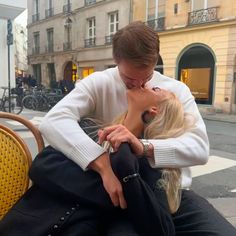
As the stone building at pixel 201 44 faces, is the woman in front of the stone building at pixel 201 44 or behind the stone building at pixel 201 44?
in front

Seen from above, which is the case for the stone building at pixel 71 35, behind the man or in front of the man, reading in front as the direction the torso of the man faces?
behind

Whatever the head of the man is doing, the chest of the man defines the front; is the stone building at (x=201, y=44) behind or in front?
behind

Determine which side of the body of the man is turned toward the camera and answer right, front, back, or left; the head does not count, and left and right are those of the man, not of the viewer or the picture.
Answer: front

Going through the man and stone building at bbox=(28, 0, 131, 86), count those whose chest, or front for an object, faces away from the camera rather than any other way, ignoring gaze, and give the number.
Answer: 0

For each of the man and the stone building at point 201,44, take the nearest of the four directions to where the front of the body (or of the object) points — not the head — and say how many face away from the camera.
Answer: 0

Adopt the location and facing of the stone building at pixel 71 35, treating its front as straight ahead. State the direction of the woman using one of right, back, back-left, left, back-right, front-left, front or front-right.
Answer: front-left

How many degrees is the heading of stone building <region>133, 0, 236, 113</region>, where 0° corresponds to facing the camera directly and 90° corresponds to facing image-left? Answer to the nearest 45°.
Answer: approximately 45°

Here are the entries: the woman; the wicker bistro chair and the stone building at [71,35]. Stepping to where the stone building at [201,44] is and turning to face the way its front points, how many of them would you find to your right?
1

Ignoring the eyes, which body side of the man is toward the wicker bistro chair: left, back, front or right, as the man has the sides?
right

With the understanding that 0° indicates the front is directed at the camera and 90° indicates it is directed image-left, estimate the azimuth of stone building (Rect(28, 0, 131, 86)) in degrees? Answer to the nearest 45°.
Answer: approximately 45°
